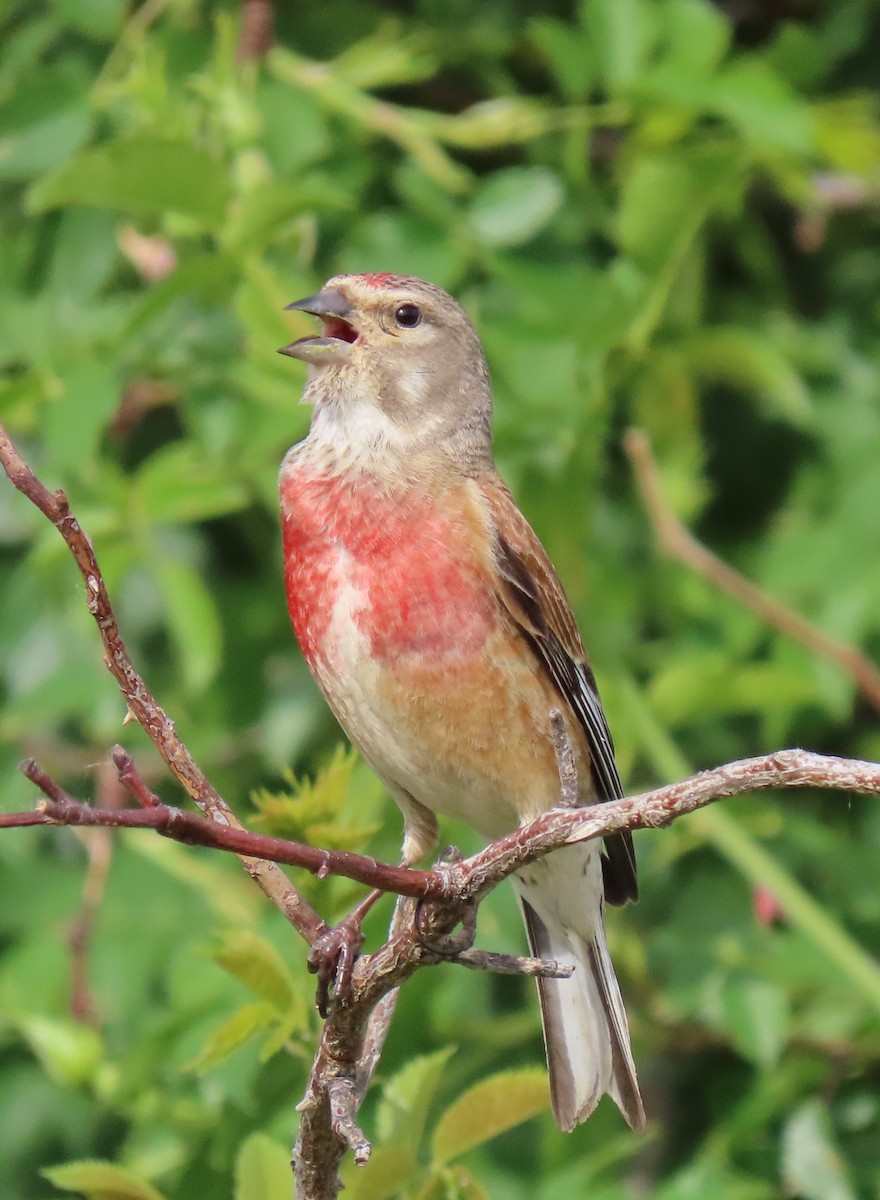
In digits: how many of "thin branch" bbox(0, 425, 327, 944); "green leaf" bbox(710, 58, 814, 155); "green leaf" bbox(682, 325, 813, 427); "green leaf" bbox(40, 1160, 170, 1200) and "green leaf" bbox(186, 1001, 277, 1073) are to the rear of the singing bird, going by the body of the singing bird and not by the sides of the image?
2

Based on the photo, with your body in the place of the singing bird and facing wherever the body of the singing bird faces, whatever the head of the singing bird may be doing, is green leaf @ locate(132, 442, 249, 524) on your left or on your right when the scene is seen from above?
on your right

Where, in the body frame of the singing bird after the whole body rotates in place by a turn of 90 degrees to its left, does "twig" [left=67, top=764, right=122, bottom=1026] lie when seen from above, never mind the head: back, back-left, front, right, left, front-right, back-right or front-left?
back

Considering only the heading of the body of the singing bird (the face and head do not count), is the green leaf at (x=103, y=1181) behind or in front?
in front

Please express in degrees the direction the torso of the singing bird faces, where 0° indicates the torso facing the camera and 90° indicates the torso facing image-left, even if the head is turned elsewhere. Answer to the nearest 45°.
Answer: approximately 45°

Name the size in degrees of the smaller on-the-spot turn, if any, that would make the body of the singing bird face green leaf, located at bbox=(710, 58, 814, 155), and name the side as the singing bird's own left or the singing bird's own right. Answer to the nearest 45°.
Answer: approximately 180°
